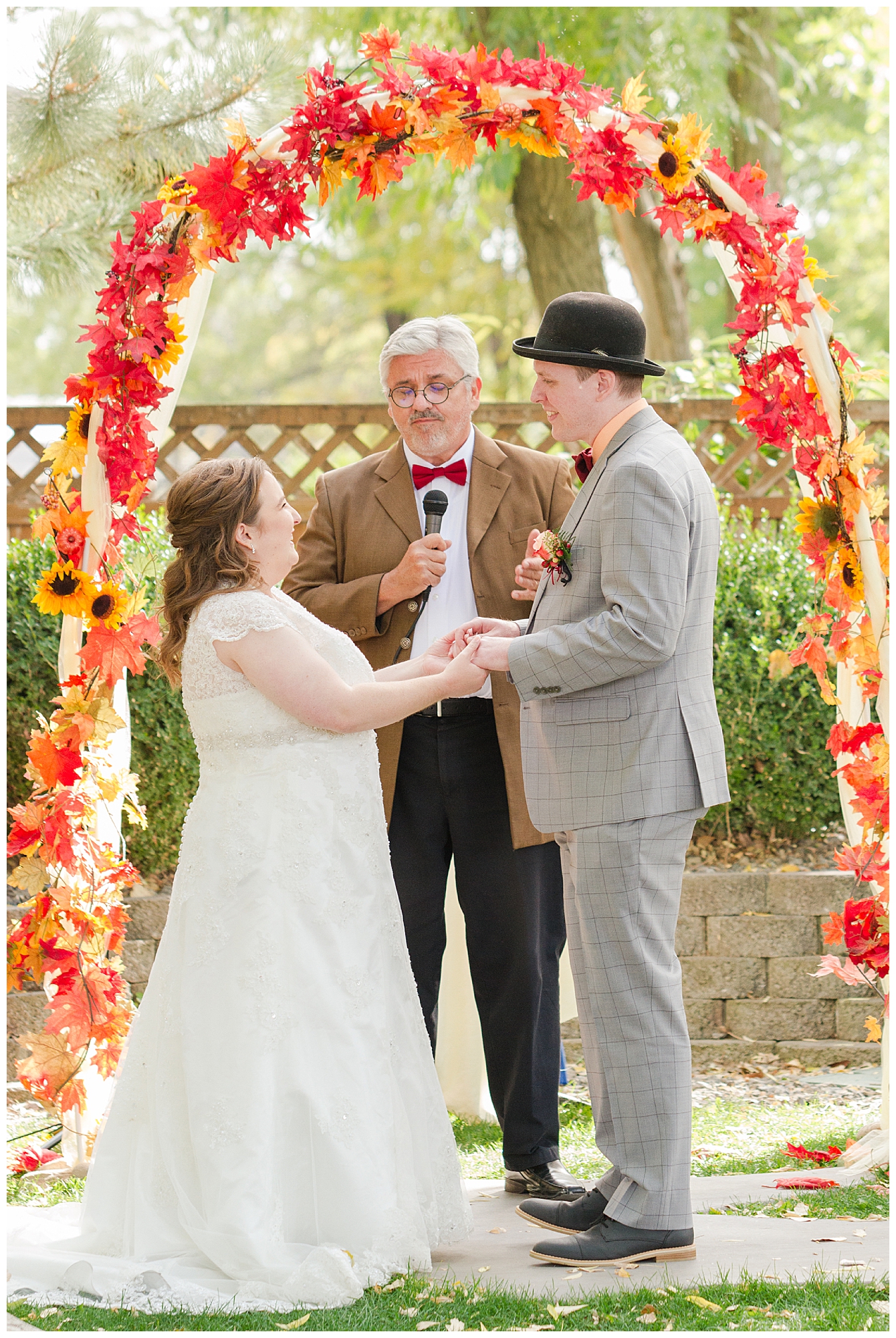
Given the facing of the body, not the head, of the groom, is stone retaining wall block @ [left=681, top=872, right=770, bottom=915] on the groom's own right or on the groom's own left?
on the groom's own right

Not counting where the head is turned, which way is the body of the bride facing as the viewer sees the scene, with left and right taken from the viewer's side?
facing to the right of the viewer

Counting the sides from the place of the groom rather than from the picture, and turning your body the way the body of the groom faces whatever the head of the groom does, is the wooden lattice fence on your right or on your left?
on your right

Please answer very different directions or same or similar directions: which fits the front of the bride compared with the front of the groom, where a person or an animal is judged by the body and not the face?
very different directions

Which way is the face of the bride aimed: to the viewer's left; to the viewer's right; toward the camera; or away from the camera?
to the viewer's right

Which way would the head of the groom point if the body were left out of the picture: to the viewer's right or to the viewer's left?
to the viewer's left

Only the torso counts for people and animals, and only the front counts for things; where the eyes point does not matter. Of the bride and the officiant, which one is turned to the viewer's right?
the bride

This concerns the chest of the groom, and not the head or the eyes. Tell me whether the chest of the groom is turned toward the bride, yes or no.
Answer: yes

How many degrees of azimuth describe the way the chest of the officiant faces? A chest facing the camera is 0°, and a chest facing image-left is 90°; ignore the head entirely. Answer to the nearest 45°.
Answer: approximately 0°

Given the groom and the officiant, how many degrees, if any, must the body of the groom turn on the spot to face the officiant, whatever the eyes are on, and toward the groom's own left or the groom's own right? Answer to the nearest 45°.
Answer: approximately 45° to the groom's own right

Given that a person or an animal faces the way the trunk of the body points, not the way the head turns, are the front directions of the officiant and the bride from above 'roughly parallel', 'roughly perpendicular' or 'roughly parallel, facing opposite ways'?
roughly perpendicular

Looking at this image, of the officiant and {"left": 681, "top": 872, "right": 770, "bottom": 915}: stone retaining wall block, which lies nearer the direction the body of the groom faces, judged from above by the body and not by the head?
the officiant

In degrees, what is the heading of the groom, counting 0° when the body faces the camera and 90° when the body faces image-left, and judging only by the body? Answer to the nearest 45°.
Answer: approximately 90°

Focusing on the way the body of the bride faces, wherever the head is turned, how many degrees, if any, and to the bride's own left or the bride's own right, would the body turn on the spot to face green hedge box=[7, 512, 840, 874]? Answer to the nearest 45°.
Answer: approximately 45° to the bride's own left

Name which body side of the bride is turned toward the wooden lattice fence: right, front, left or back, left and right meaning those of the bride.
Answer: left
